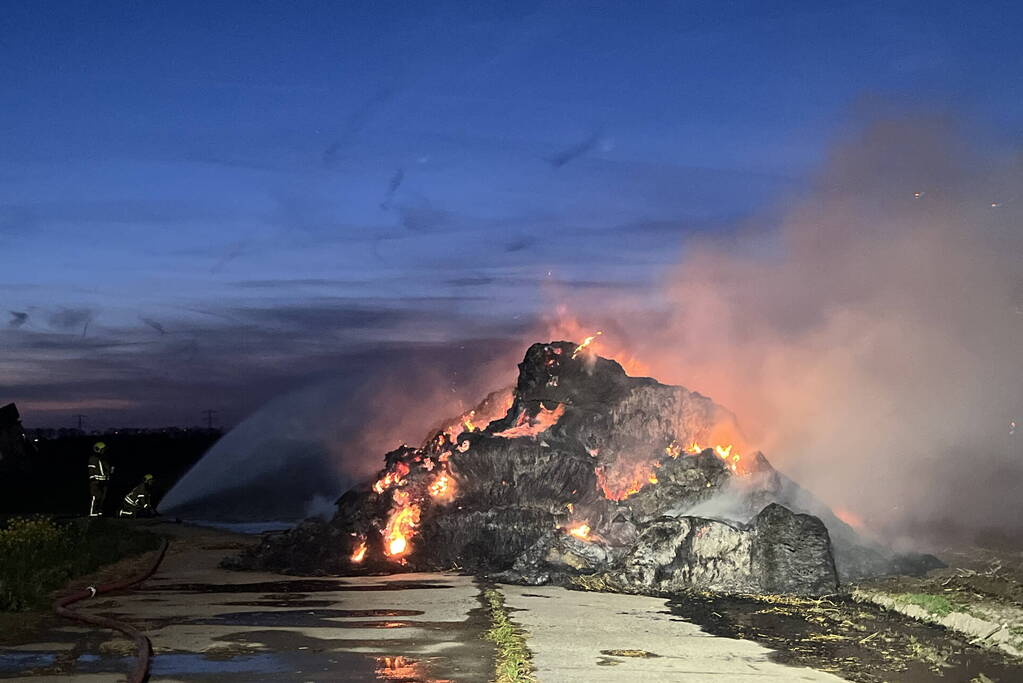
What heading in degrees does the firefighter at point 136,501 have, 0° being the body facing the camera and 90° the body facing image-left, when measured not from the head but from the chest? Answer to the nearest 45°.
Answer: approximately 270°

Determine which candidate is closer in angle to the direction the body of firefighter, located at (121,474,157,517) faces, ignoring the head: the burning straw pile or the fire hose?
the burning straw pile

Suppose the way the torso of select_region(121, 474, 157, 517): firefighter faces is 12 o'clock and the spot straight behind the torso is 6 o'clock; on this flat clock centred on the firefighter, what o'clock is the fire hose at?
The fire hose is roughly at 3 o'clock from the firefighter.

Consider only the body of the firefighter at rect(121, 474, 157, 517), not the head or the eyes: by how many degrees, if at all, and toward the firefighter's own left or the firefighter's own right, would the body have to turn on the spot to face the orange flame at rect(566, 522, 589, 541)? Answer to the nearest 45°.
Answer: approximately 45° to the firefighter's own right

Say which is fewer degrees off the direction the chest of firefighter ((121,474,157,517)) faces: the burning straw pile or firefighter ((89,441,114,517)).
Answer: the burning straw pile

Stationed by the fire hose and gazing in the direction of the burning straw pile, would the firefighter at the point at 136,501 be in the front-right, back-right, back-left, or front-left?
front-left

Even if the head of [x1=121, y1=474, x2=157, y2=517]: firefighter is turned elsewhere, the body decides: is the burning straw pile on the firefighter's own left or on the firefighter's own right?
on the firefighter's own right

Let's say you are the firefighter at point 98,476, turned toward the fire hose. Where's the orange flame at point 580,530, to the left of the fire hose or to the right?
left
